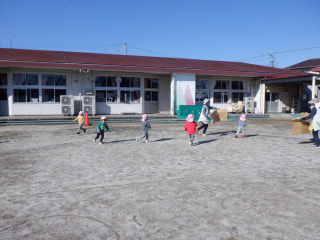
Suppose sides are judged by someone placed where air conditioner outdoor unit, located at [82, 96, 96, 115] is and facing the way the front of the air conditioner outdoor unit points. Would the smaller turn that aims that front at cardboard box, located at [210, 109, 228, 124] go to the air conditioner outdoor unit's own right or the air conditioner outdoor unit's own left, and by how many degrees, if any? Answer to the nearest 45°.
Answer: approximately 45° to the air conditioner outdoor unit's own left

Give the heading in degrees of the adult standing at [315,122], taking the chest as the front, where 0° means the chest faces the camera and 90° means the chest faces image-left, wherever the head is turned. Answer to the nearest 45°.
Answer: approximately 90°

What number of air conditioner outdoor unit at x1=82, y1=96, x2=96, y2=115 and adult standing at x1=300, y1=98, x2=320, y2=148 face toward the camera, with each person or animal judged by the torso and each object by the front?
1

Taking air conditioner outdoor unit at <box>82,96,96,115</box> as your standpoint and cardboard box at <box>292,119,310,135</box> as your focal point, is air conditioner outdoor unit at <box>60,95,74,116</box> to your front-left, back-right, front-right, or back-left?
back-right

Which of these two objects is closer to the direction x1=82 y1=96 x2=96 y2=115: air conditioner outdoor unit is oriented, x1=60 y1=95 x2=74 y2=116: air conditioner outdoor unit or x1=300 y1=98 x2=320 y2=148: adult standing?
the adult standing

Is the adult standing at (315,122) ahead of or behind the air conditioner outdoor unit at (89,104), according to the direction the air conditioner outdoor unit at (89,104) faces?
ahead

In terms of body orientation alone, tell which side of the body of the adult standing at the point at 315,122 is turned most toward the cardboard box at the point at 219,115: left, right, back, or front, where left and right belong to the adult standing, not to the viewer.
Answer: front

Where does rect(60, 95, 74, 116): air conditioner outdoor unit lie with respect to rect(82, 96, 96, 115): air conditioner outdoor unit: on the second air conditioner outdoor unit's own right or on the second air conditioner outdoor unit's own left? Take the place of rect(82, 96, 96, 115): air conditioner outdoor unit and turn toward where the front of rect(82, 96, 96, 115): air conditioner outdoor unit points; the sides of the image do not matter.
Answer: on the second air conditioner outdoor unit's own right

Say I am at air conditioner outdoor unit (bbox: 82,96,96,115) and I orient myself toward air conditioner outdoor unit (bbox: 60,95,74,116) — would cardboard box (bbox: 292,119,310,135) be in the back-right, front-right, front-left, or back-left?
back-left

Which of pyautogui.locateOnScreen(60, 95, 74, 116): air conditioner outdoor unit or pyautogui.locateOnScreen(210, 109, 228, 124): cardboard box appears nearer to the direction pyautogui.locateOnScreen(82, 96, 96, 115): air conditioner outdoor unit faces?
the cardboard box

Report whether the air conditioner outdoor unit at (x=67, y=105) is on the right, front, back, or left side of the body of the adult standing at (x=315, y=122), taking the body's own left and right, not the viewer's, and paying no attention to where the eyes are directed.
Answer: front

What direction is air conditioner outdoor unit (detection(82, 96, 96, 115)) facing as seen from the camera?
toward the camera
